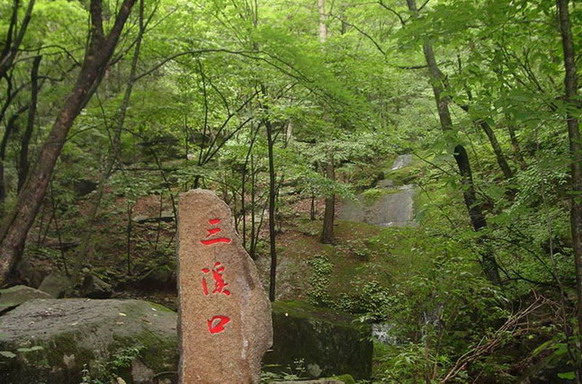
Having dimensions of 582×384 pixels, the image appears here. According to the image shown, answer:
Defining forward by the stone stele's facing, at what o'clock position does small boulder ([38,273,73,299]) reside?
The small boulder is roughly at 5 o'clock from the stone stele.

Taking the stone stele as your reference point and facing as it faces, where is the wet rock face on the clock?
The wet rock face is roughly at 7 o'clock from the stone stele.

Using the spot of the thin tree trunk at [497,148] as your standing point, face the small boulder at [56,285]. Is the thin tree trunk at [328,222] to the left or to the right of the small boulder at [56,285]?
right

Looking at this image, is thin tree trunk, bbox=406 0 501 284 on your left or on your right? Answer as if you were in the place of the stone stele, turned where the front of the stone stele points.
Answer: on your left

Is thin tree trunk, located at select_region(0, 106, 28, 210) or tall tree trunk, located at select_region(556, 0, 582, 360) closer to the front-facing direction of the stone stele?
the tall tree trunk

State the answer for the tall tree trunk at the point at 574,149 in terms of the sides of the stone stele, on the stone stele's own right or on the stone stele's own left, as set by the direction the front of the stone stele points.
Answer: on the stone stele's own left

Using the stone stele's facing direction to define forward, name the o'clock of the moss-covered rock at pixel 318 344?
The moss-covered rock is roughly at 7 o'clock from the stone stele.

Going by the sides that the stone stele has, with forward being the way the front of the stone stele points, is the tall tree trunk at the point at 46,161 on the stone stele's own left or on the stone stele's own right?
on the stone stele's own right

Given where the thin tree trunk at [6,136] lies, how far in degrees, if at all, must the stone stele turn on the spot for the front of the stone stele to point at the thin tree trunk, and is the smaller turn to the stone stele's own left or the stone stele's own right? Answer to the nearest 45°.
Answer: approximately 135° to the stone stele's own right

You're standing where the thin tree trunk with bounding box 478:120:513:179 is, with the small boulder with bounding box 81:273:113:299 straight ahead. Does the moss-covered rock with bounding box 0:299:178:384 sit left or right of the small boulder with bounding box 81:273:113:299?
left

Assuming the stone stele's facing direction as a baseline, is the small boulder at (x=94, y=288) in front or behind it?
behind

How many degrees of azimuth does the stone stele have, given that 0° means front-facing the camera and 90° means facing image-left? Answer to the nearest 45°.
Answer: approximately 0°

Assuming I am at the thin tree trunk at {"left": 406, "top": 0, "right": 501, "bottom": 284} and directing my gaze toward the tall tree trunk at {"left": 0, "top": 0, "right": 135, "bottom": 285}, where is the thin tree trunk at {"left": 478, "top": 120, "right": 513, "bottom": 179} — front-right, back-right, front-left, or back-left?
back-right

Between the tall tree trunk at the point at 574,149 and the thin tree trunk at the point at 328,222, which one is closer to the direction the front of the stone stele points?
the tall tree trunk

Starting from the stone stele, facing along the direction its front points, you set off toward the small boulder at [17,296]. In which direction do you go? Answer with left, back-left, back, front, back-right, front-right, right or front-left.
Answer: back-right
